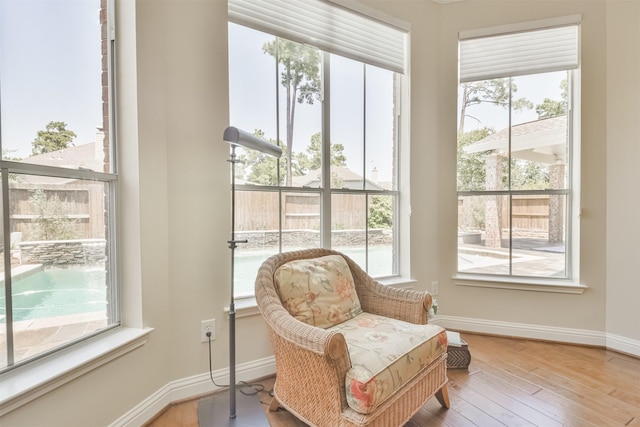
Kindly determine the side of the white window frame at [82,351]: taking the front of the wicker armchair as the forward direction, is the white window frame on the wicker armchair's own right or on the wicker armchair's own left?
on the wicker armchair's own right

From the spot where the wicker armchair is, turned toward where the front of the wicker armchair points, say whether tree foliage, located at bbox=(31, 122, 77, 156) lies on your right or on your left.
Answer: on your left

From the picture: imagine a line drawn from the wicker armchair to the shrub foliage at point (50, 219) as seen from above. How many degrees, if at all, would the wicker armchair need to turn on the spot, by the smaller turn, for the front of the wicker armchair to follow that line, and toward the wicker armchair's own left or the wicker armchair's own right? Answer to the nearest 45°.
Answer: approximately 135° to the wicker armchair's own right

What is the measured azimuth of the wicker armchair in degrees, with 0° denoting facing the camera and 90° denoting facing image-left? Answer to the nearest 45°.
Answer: approximately 315°

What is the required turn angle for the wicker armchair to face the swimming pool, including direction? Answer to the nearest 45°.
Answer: approximately 135° to its right

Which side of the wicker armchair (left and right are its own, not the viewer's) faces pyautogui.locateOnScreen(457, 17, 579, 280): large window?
left

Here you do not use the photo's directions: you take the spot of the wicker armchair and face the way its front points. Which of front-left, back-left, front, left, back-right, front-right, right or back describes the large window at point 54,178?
back-right
